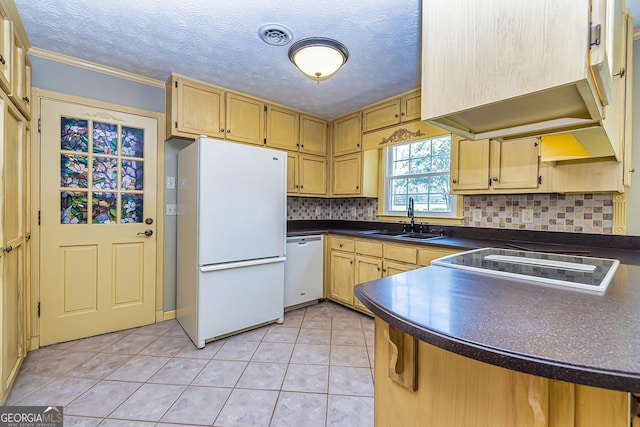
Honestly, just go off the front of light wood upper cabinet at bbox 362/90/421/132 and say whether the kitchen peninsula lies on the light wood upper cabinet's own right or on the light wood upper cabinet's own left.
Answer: on the light wood upper cabinet's own left

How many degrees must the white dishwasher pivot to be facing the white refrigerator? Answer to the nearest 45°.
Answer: approximately 90° to its right

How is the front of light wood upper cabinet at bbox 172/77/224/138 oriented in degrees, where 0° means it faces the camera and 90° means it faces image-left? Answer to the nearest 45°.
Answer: approximately 315°

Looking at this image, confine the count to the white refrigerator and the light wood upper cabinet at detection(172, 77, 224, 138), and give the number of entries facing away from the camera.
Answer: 0

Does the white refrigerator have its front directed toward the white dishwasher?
no

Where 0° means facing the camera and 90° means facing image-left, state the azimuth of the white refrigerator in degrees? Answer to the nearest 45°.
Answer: approximately 315°

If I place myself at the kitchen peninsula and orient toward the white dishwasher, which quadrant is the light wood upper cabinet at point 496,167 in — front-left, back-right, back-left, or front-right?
front-right

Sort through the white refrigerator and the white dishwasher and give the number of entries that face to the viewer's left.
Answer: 0

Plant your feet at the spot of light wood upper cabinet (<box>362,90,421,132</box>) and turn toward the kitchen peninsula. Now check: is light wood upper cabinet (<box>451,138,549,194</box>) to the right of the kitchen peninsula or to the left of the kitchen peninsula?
left

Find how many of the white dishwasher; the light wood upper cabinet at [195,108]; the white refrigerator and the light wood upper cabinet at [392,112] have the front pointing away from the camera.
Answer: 0

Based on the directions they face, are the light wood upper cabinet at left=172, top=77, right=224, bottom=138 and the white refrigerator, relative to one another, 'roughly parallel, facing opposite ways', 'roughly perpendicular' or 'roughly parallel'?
roughly parallel

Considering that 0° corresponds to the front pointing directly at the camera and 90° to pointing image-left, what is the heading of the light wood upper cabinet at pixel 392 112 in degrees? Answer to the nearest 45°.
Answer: approximately 45°

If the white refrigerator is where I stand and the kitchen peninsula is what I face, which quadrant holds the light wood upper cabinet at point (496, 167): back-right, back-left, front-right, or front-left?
front-left

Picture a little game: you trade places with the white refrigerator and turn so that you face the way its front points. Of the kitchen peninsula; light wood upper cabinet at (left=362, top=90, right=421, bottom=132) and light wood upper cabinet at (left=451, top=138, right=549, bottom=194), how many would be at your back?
0

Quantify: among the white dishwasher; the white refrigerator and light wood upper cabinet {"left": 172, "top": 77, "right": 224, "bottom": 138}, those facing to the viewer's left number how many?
0

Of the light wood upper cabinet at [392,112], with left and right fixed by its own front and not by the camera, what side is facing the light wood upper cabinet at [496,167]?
left

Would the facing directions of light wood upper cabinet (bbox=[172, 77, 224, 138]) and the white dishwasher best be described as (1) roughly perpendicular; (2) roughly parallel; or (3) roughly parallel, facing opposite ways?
roughly parallel
